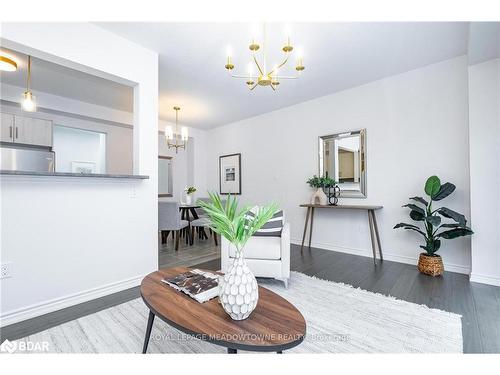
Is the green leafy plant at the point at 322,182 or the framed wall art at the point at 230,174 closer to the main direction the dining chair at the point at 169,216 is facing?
the framed wall art

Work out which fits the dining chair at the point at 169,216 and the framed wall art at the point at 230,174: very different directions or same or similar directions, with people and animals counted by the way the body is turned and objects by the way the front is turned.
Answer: very different directions

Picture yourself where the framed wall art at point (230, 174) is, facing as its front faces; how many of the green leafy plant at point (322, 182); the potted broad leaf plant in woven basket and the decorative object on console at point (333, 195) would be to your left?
3

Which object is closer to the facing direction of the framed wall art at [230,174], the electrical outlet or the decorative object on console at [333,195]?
the electrical outlet

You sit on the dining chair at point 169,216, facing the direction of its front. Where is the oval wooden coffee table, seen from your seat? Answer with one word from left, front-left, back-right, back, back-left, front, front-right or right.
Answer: back-right

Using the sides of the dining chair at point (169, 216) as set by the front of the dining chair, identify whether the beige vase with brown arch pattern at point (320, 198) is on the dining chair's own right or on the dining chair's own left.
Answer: on the dining chair's own right

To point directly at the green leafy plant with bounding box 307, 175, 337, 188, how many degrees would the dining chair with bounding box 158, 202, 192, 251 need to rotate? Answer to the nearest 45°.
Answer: approximately 45° to its right

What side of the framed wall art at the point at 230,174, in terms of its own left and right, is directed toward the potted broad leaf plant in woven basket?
left

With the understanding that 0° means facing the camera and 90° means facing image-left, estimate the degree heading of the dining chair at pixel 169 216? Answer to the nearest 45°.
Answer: approximately 225°

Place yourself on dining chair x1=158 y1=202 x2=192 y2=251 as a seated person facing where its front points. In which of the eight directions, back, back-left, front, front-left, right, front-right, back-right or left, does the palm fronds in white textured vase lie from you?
back-right

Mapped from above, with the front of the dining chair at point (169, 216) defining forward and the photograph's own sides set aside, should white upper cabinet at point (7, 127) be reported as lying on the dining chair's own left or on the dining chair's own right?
on the dining chair's own left
